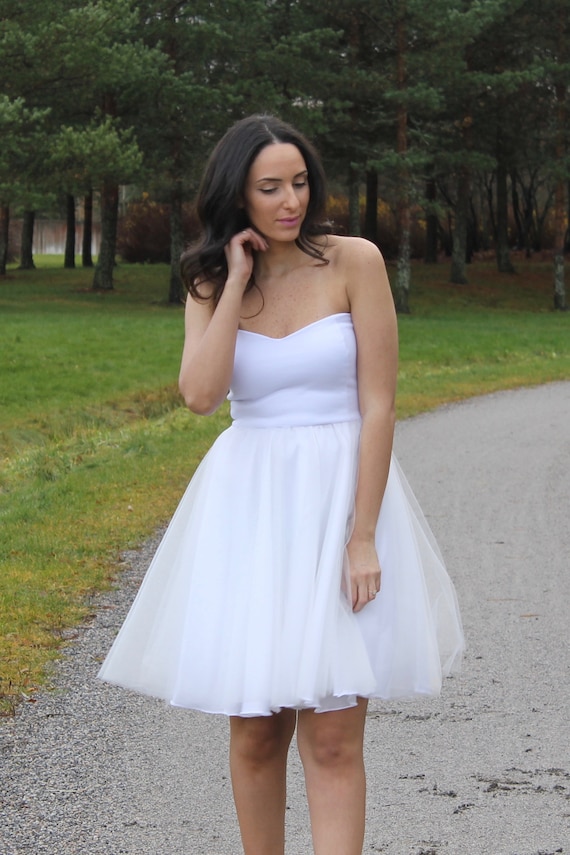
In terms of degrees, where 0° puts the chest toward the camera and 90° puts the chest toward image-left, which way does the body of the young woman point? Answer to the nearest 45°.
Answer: approximately 0°
